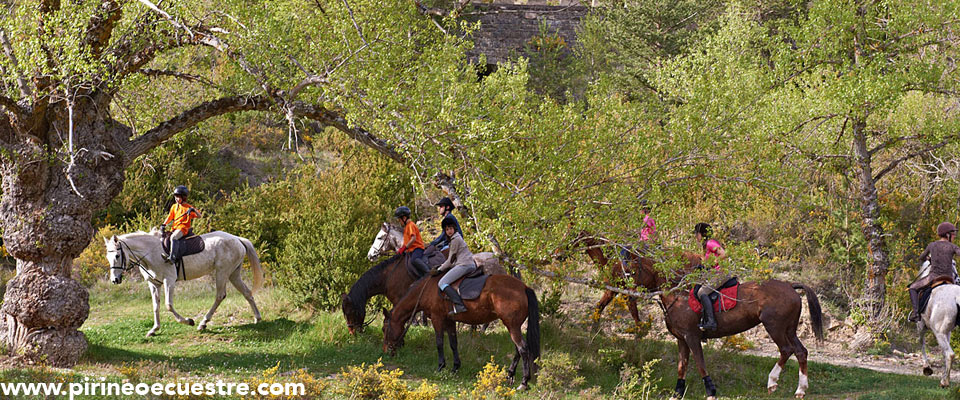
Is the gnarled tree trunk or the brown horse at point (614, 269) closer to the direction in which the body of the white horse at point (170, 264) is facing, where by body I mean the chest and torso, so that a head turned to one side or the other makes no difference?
the gnarled tree trunk

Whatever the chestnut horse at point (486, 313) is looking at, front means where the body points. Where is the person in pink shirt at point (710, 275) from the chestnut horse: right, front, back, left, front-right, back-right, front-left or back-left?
back

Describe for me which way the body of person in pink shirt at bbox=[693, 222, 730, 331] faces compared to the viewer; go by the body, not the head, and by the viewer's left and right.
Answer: facing to the left of the viewer

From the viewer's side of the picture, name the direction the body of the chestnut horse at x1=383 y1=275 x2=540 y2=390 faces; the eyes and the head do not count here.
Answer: to the viewer's left

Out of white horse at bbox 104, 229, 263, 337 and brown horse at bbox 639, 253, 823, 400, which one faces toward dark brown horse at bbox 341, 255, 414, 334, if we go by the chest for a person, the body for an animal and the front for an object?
the brown horse

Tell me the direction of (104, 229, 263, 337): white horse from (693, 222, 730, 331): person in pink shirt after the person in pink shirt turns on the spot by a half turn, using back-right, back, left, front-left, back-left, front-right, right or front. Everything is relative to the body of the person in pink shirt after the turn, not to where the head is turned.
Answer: back

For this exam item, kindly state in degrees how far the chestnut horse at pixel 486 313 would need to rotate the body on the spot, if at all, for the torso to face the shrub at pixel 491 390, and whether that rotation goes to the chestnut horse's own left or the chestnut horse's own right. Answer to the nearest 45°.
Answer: approximately 90° to the chestnut horse's own left

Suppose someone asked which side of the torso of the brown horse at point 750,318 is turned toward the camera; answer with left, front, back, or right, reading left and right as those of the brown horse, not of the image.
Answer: left

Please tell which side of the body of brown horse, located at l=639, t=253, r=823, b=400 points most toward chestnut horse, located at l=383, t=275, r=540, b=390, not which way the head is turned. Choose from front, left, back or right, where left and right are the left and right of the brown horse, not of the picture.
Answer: front

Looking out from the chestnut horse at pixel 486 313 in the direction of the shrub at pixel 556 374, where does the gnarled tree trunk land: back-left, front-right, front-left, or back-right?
back-right

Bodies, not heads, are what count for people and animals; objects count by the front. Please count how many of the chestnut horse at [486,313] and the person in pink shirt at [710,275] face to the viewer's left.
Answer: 2

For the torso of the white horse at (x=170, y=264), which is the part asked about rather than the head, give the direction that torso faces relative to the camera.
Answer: to the viewer's left

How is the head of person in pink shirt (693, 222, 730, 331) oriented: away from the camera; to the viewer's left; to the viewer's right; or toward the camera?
to the viewer's left

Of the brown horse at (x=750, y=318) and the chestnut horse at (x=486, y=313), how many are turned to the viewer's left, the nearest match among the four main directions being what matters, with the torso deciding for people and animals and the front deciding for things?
2

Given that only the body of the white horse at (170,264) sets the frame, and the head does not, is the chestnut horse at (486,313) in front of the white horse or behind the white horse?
behind
